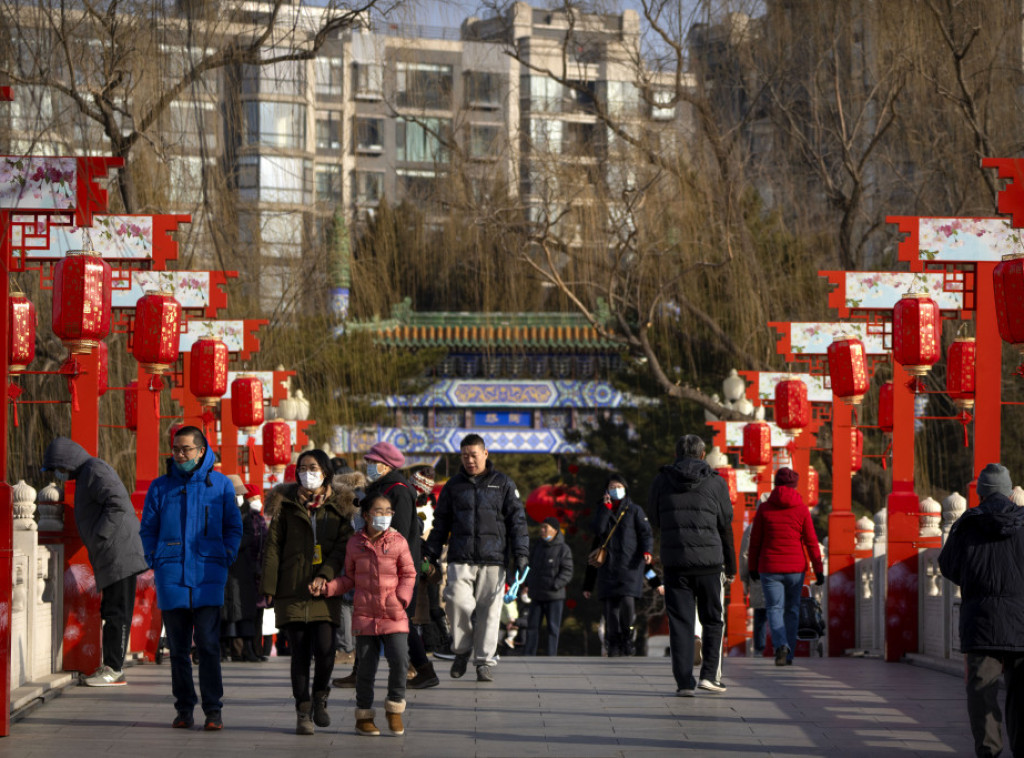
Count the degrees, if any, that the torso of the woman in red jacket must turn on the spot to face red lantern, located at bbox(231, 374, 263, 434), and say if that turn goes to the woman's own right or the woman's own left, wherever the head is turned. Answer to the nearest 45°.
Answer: approximately 45° to the woman's own left

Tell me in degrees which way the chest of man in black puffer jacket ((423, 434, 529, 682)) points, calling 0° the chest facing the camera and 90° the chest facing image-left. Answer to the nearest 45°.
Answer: approximately 0°

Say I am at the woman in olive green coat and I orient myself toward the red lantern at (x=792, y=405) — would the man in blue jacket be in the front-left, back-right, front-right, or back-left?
back-left

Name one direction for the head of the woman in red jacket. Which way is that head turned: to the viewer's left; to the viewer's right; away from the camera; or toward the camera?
away from the camera

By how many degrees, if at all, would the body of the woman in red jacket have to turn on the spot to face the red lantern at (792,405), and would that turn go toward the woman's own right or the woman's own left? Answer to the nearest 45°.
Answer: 0° — they already face it

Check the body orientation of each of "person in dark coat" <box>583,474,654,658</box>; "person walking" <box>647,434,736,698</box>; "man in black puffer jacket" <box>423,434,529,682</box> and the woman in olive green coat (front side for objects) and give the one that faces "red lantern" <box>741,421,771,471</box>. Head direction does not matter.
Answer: the person walking

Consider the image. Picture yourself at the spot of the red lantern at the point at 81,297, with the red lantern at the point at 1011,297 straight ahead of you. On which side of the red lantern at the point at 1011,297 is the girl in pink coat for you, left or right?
right

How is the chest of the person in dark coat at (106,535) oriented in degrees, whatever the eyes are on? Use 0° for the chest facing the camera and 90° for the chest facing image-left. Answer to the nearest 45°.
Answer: approximately 90°

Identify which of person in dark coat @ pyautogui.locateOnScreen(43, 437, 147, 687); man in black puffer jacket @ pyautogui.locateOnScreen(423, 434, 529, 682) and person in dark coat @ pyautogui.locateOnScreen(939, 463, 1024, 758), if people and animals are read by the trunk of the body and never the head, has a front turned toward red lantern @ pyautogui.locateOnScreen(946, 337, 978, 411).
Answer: person in dark coat @ pyautogui.locateOnScreen(939, 463, 1024, 758)

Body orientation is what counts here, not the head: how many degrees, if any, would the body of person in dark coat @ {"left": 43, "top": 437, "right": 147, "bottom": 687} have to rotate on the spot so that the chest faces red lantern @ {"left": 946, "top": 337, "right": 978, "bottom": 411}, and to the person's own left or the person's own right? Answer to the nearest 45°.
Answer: approximately 180°
